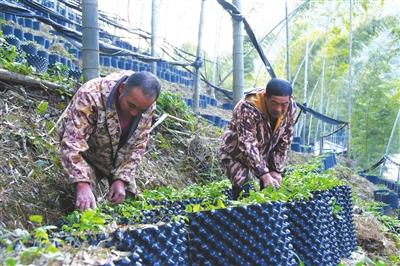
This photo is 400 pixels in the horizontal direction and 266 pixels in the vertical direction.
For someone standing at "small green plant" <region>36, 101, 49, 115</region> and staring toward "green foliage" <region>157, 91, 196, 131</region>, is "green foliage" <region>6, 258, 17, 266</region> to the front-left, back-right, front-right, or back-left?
back-right

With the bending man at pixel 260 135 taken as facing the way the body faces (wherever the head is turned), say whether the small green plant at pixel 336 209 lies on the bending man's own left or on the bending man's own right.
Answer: on the bending man's own left

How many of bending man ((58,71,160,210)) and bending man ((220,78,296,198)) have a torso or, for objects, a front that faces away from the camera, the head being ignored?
0

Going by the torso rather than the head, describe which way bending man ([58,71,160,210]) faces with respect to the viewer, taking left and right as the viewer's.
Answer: facing the viewer and to the right of the viewer

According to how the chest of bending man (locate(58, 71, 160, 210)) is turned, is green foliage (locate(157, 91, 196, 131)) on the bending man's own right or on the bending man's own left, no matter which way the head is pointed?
on the bending man's own left

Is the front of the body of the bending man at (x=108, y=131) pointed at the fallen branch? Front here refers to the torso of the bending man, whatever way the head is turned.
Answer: no

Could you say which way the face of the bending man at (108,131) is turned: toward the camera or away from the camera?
toward the camera

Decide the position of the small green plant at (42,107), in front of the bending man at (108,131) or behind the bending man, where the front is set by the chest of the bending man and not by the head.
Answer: behind

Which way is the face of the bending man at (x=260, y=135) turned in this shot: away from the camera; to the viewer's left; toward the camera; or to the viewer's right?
toward the camera

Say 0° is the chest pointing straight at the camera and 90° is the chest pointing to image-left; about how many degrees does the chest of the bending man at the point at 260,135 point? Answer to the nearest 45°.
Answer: approximately 315°

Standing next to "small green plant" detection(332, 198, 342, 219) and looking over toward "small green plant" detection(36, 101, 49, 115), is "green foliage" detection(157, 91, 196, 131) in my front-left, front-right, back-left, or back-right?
front-right
